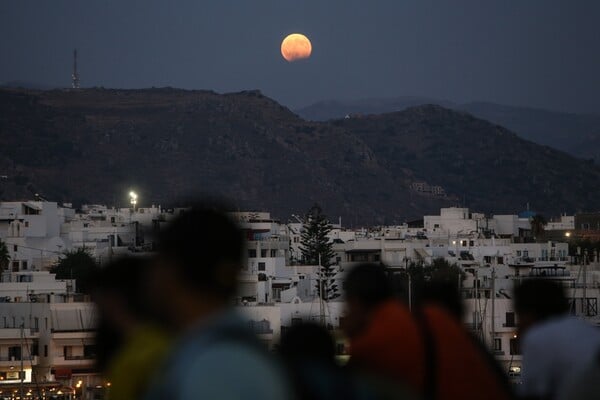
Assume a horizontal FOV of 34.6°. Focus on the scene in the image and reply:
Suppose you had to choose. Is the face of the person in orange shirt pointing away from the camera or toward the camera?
away from the camera

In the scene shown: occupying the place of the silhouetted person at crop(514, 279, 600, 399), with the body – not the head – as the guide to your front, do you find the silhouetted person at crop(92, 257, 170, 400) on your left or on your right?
on your left

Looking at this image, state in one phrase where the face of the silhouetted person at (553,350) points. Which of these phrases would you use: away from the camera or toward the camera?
away from the camera

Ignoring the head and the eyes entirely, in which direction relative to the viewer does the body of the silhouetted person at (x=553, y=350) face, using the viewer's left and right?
facing away from the viewer and to the left of the viewer

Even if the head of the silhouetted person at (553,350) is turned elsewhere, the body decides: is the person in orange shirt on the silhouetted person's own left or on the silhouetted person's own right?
on the silhouetted person's own left

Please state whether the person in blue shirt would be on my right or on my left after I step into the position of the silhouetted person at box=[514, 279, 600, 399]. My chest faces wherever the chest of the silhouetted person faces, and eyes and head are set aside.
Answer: on my left
